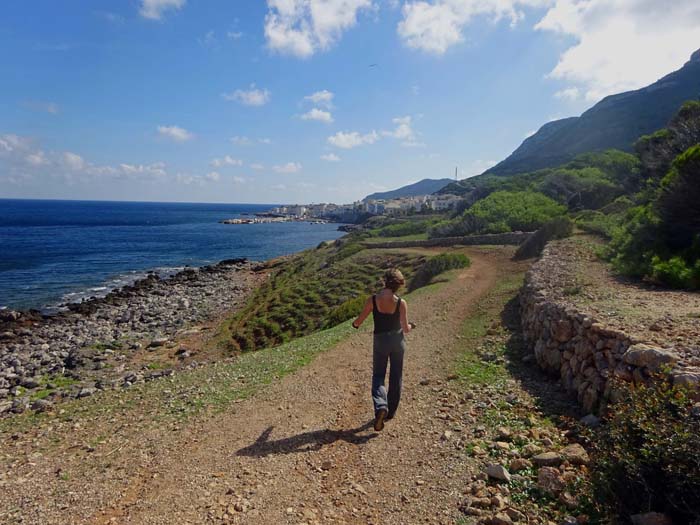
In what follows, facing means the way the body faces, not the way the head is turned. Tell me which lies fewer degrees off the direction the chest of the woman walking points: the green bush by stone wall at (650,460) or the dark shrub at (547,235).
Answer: the dark shrub

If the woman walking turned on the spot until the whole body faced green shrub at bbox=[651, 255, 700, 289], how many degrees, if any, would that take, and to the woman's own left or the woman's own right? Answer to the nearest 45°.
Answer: approximately 45° to the woman's own right

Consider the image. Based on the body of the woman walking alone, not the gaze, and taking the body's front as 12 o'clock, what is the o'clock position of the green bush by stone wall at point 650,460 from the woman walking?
The green bush by stone wall is roughly at 5 o'clock from the woman walking.

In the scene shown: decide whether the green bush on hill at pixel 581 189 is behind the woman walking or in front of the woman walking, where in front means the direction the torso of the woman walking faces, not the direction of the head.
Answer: in front

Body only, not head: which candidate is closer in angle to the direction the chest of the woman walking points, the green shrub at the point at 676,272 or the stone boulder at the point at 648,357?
the green shrub

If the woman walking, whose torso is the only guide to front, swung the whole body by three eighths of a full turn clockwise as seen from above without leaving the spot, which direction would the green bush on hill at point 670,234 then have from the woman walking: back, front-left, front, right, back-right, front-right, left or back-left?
left

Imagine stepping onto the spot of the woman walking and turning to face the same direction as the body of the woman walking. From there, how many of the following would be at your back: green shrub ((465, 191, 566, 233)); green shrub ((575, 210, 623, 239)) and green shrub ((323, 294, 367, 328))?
0

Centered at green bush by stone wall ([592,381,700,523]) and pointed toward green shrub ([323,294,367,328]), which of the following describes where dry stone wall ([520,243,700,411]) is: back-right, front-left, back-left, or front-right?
front-right

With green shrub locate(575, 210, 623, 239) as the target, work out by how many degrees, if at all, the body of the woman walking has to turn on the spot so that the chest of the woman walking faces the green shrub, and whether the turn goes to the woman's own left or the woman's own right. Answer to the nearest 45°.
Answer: approximately 45° to the woman's own right

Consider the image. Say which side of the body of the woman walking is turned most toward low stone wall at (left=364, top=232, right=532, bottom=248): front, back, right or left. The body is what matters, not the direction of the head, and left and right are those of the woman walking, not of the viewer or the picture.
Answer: front

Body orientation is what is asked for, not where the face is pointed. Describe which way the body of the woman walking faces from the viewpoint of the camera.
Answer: away from the camera

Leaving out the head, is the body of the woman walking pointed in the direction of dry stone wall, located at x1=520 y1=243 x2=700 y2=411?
no

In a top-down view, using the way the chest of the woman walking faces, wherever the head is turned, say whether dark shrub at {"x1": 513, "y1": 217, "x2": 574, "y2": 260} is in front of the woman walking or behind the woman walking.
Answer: in front

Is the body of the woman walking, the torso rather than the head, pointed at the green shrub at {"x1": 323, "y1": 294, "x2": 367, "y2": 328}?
yes
